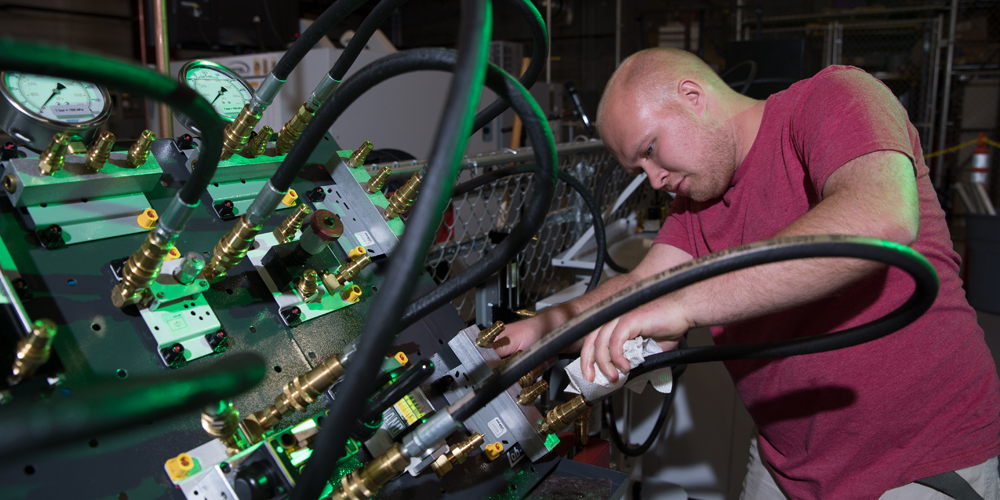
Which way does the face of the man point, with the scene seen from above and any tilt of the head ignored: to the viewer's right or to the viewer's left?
to the viewer's left

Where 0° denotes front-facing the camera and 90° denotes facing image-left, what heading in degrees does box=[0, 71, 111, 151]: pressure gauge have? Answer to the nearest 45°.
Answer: approximately 315°

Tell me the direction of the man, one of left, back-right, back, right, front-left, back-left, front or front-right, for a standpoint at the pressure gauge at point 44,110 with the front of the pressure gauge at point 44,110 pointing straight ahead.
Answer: front-left
